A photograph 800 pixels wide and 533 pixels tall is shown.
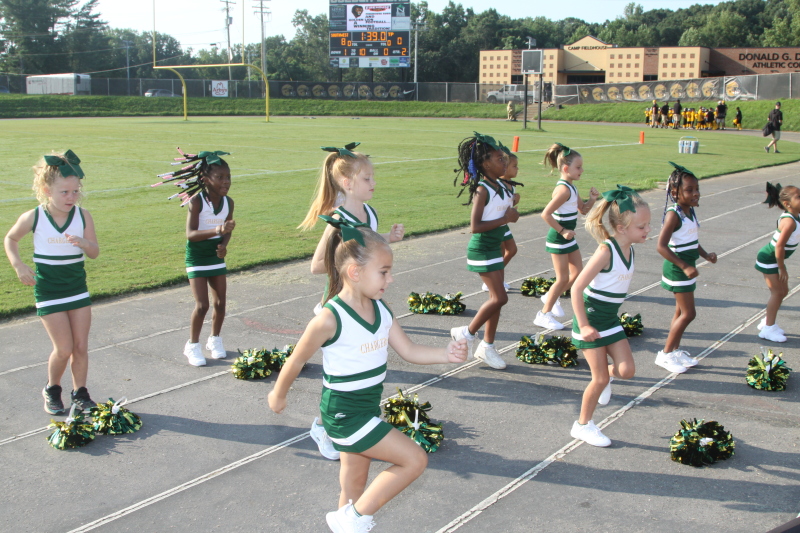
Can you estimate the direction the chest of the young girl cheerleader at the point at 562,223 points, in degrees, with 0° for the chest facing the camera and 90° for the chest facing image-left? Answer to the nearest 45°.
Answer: approximately 270°

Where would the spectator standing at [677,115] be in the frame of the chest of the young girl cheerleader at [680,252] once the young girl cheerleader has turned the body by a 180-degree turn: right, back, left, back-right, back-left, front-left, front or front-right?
front-right

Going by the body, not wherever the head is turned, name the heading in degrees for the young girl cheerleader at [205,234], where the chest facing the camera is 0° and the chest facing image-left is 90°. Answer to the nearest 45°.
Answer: approximately 315°
